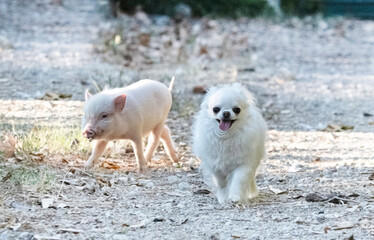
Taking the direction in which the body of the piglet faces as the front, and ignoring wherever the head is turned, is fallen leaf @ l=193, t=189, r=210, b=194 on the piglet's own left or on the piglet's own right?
on the piglet's own left

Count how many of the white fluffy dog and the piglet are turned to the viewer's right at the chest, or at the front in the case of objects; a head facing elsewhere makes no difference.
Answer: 0

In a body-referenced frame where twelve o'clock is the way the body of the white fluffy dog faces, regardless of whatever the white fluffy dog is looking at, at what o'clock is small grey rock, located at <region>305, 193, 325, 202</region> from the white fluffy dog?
The small grey rock is roughly at 9 o'clock from the white fluffy dog.

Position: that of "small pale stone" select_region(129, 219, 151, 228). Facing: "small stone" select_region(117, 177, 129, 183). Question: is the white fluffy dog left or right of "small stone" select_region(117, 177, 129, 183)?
right

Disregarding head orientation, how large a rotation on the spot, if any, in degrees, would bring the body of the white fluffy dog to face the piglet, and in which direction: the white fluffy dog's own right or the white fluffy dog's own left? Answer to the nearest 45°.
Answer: approximately 135° to the white fluffy dog's own right

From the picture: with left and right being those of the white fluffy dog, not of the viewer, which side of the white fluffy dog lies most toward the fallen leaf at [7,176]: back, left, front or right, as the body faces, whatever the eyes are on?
right

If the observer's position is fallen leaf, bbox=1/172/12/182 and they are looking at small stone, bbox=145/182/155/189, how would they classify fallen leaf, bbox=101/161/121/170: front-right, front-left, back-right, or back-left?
front-left

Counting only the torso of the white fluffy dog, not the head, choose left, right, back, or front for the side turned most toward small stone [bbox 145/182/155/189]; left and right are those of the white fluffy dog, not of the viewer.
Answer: right

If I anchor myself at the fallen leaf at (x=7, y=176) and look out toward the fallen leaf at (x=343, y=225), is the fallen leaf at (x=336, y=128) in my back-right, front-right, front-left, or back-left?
front-left

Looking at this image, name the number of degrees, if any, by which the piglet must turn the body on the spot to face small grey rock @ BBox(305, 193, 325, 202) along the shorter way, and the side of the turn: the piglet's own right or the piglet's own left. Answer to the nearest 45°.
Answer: approximately 90° to the piglet's own left

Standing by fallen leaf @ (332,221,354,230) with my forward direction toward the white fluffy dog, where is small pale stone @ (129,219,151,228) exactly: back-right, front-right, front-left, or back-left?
front-left

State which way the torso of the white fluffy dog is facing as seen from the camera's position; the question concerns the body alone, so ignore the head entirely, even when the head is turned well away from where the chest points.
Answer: toward the camera
